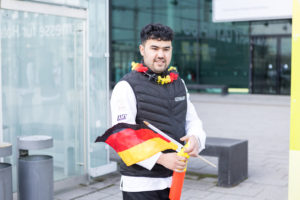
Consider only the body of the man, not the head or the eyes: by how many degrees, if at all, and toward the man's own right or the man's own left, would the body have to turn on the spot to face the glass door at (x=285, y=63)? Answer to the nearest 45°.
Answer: approximately 135° to the man's own left

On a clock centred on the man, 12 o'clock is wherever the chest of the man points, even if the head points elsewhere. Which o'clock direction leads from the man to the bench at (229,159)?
The bench is roughly at 8 o'clock from the man.

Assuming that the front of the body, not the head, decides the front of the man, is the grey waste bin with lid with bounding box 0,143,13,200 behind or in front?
behind

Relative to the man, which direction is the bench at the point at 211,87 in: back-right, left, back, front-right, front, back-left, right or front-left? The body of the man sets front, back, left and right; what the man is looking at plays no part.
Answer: back-left

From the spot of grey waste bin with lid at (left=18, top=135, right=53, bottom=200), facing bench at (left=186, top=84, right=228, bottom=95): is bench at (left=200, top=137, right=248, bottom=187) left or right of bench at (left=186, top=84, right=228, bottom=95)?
right

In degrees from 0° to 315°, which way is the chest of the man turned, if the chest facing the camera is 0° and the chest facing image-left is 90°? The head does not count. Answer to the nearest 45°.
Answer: approximately 315°

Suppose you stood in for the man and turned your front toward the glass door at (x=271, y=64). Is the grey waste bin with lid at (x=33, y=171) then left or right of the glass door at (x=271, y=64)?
left
